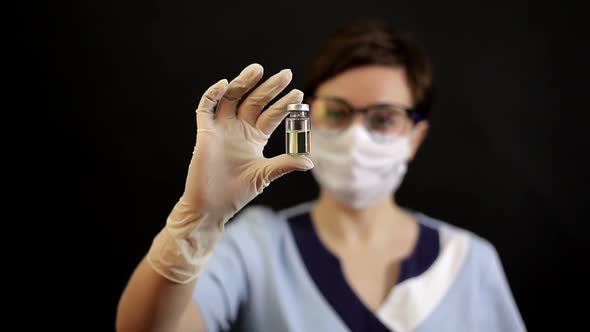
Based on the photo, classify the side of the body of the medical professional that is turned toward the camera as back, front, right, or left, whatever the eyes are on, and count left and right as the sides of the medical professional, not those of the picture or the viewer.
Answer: front

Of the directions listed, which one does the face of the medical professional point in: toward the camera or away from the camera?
toward the camera
